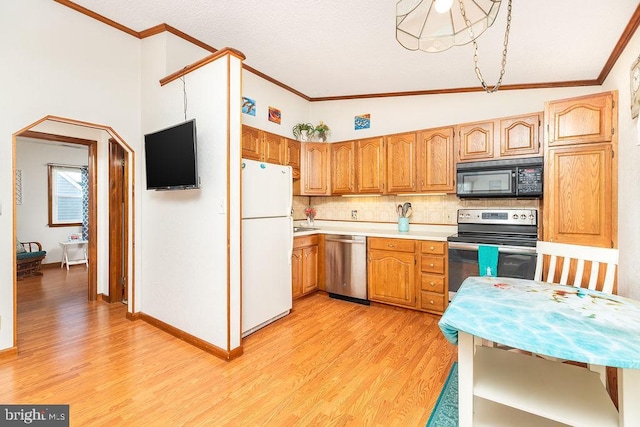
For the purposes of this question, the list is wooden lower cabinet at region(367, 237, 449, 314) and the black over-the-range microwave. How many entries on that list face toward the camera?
2

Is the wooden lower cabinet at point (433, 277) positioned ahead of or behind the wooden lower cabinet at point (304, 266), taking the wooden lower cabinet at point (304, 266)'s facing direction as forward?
ahead

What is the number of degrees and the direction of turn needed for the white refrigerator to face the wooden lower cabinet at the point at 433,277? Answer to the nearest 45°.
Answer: approximately 45° to its left

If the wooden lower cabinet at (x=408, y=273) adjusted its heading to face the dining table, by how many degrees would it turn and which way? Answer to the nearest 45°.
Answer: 0° — it already faces it

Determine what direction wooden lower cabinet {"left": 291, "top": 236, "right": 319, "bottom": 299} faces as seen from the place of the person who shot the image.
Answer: facing the viewer and to the right of the viewer

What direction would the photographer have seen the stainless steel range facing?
facing the viewer

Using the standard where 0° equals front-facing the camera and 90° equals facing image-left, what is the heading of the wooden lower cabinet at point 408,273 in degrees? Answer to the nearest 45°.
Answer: approximately 0°

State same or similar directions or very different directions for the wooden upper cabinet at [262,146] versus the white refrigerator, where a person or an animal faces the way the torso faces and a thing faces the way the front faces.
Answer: same or similar directions

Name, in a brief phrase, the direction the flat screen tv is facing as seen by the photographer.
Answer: facing the viewer and to the left of the viewer

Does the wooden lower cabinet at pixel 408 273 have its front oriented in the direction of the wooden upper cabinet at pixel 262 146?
no

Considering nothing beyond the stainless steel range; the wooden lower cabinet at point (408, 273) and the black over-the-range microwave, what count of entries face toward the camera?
3

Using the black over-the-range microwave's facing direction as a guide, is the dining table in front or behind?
in front

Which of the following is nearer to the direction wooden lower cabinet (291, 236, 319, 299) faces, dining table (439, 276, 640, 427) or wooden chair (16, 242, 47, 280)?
the dining table

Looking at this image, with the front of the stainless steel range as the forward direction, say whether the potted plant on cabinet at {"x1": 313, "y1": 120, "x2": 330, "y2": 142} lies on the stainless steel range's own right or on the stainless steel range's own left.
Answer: on the stainless steel range's own right

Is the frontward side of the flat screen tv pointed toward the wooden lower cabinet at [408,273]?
no

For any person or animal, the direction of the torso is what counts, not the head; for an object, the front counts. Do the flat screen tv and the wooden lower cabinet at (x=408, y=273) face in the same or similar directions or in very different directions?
same or similar directions
